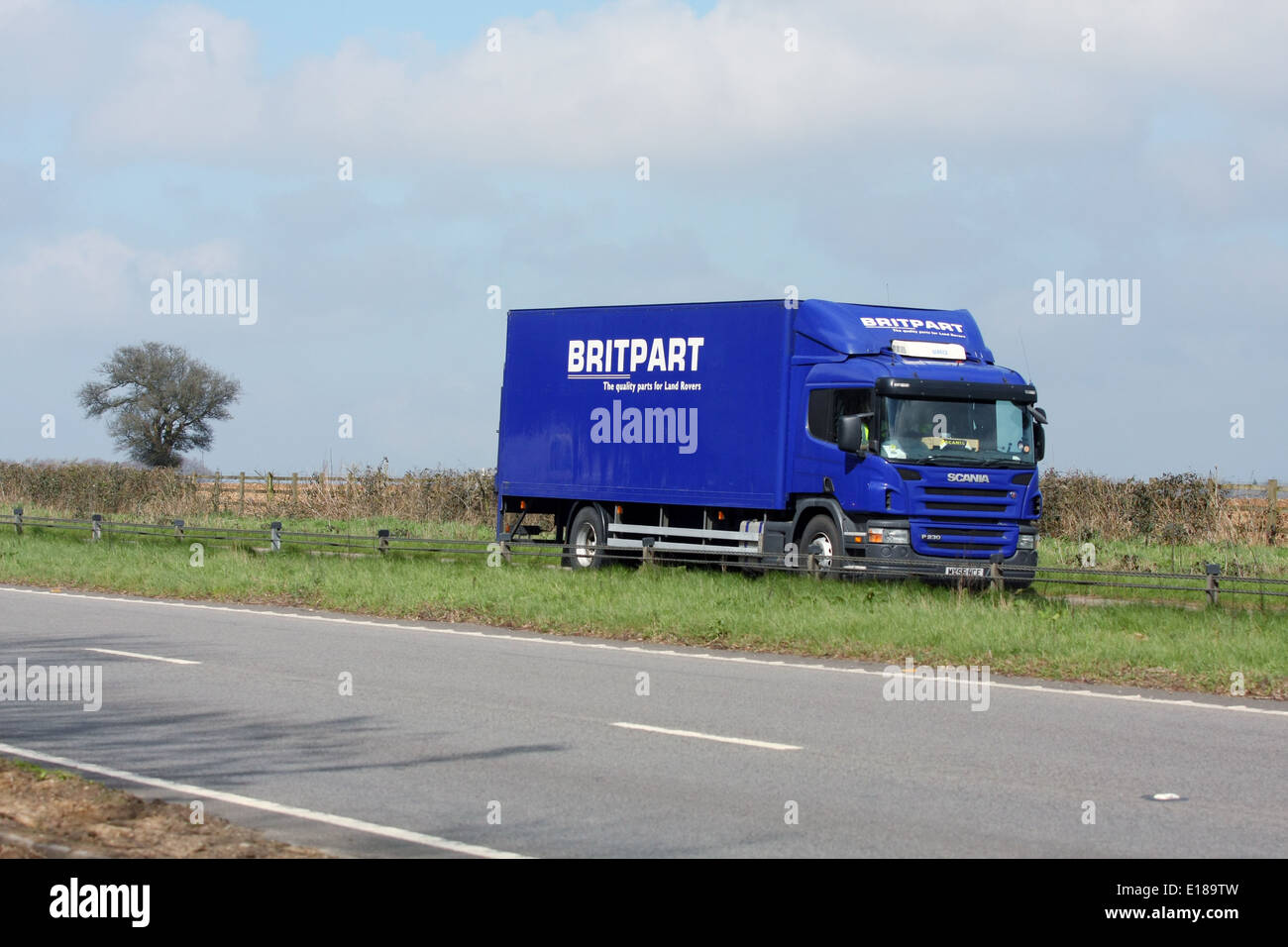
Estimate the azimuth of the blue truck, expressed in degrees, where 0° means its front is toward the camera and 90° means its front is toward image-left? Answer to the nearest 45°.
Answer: approximately 315°
